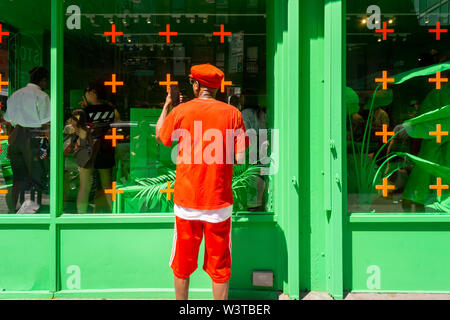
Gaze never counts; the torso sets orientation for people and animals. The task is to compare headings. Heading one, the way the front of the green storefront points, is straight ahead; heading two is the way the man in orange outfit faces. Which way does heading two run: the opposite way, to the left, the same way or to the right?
the opposite way

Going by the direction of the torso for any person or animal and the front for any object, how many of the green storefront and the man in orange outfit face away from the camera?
1

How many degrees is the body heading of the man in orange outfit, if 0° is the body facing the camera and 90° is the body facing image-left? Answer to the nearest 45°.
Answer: approximately 180°

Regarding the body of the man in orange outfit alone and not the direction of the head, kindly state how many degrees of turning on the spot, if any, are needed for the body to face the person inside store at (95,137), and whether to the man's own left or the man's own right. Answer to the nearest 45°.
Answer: approximately 45° to the man's own left
